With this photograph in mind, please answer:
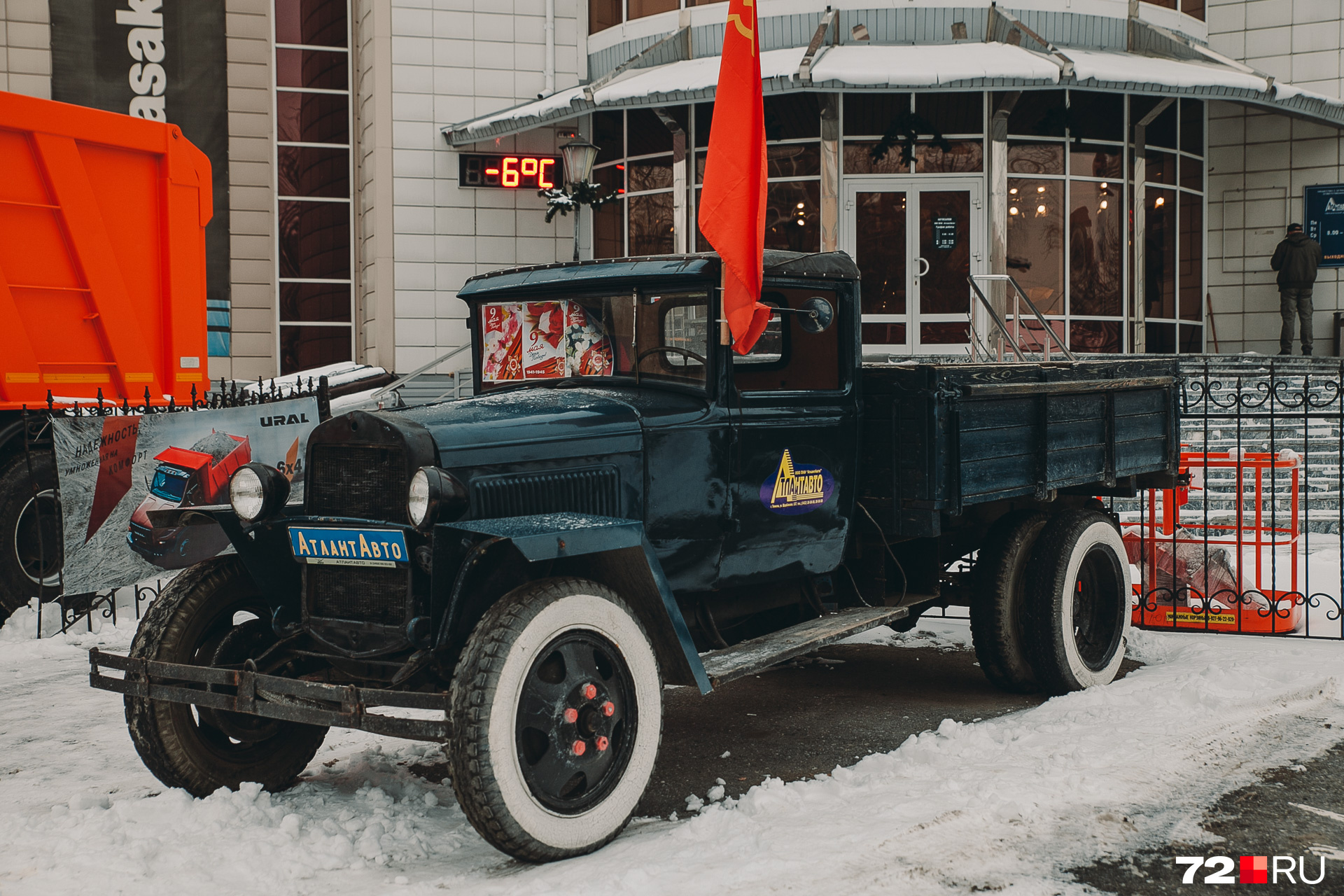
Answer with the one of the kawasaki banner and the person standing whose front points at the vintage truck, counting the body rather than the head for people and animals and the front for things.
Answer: the kawasaki banner

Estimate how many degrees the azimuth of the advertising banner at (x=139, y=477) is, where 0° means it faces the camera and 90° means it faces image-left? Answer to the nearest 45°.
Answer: approximately 0°

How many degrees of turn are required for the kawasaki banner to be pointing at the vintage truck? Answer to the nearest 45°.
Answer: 0° — it already faces it

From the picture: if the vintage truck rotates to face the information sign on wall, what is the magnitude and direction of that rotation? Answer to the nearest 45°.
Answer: approximately 180°

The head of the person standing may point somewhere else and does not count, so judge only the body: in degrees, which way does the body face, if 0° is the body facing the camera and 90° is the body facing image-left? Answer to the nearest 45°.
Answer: approximately 180°

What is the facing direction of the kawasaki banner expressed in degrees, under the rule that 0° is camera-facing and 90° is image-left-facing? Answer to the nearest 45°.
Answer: approximately 0°

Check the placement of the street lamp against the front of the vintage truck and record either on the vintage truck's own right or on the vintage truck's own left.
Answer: on the vintage truck's own right

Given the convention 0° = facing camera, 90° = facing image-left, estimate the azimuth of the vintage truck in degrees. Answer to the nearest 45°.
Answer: approximately 45°

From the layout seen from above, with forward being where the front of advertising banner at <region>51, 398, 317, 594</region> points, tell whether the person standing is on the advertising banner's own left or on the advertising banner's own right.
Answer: on the advertising banner's own left

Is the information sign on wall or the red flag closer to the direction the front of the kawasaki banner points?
the red flag

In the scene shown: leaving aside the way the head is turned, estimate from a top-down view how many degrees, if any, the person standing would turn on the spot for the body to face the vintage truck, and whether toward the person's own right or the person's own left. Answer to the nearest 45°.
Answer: approximately 180°
